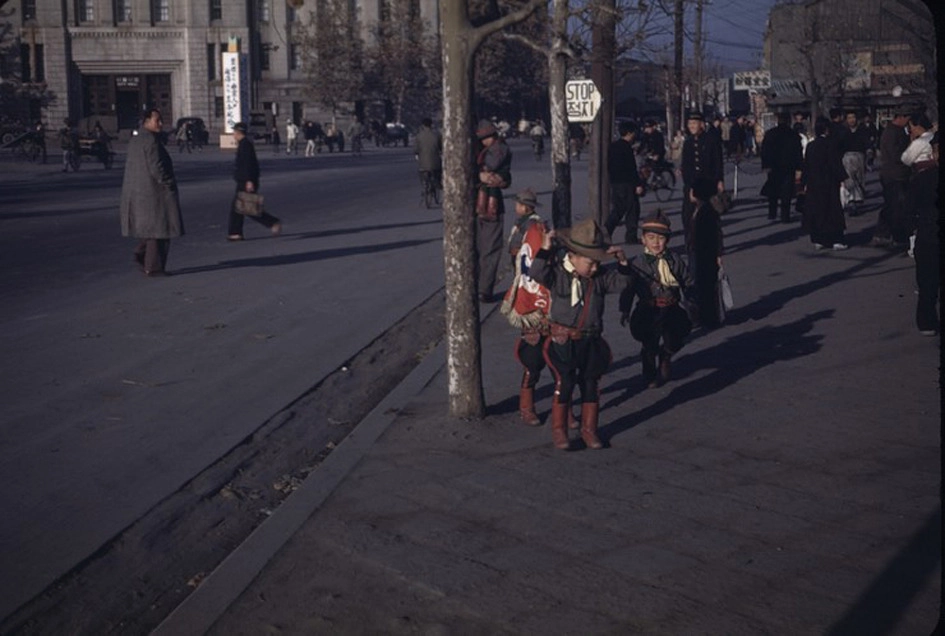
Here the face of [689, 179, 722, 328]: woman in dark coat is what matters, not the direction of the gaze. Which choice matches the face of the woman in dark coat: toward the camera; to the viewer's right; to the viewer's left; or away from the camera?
away from the camera

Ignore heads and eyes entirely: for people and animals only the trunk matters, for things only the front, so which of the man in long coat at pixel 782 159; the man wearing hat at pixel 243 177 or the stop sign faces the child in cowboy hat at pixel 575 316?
the stop sign

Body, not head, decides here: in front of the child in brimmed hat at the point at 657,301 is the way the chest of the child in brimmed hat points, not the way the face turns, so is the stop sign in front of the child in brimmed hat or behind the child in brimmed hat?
behind

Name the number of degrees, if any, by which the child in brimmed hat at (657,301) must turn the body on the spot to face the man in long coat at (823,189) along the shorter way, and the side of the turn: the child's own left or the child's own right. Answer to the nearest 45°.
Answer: approximately 180°

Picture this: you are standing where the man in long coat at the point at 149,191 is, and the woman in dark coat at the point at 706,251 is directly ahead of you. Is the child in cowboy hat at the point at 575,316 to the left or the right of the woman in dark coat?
right
